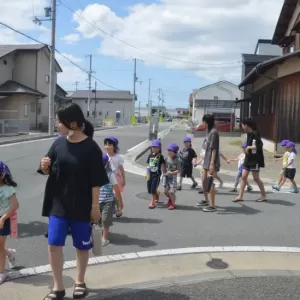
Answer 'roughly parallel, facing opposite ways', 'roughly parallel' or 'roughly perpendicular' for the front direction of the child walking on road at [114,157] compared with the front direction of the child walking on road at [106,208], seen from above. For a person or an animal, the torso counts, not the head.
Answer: roughly parallel

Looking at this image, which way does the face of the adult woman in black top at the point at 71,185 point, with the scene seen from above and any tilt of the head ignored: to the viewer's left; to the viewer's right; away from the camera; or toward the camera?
to the viewer's left

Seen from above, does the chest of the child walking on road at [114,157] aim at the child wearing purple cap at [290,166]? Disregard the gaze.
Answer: no

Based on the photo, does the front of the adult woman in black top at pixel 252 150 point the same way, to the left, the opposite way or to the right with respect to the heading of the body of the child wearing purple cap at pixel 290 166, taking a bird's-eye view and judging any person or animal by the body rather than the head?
the same way

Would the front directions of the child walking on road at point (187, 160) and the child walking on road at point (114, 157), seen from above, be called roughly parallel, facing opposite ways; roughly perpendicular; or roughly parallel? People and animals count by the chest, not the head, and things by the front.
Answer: roughly parallel

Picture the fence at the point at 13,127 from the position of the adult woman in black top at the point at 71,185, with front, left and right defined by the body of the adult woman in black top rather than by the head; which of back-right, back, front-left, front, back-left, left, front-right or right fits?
back-right

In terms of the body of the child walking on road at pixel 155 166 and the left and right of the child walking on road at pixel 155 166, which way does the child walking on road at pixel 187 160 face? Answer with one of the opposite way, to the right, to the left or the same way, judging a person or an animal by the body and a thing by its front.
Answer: the same way

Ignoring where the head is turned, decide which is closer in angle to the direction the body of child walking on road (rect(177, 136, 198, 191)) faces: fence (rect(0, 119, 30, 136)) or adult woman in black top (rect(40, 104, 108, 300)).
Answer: the adult woman in black top

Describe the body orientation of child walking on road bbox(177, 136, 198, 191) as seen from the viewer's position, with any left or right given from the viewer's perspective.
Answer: facing the viewer and to the left of the viewer

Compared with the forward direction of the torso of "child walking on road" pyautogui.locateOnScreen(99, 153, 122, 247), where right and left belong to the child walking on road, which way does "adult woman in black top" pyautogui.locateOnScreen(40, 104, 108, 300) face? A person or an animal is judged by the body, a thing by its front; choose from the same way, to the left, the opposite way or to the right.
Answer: the same way

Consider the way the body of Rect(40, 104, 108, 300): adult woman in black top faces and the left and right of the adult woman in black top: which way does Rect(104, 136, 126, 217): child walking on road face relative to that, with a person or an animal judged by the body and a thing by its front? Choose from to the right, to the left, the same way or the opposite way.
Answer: the same way

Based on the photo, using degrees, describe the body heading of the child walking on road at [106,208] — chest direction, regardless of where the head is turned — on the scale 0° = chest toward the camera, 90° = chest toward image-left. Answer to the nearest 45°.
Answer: approximately 45°

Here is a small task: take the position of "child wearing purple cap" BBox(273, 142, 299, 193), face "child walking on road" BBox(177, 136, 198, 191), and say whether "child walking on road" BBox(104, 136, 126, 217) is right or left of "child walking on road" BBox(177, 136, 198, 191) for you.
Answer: left

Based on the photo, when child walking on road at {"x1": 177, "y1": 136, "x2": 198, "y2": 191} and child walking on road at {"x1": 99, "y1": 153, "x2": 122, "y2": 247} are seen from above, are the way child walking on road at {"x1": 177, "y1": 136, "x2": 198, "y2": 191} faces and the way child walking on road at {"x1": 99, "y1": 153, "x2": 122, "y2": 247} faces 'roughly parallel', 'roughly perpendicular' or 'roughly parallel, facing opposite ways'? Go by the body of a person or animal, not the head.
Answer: roughly parallel
